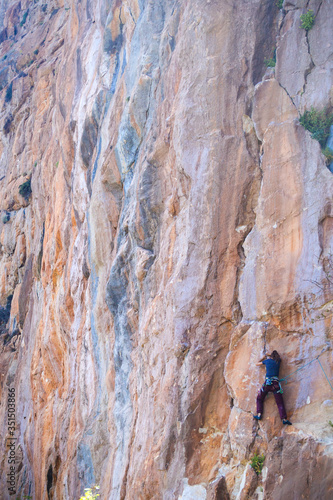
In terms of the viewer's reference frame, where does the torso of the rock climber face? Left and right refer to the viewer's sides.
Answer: facing away from the viewer
